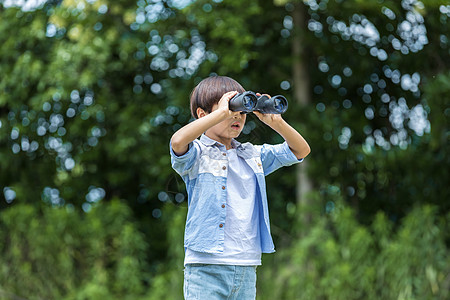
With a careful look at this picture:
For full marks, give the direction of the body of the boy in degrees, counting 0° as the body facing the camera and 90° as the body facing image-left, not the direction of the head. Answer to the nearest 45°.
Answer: approximately 315°

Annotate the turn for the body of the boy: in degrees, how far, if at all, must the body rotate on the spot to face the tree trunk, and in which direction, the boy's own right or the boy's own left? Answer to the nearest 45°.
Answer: approximately 135° to the boy's own left
